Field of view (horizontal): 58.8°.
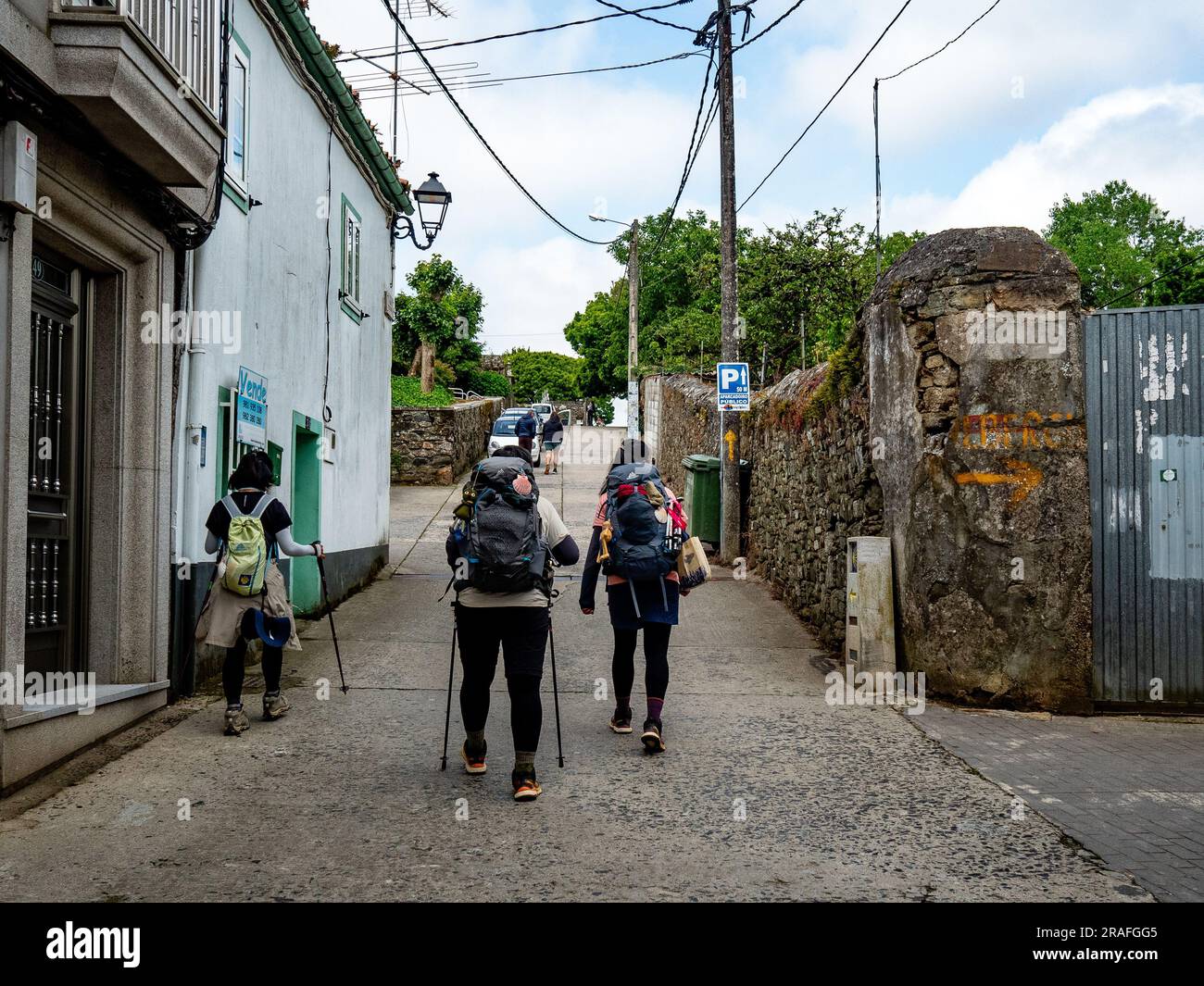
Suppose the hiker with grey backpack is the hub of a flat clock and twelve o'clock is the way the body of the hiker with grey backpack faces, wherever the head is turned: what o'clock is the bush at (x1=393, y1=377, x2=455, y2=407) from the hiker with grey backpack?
The bush is roughly at 12 o'clock from the hiker with grey backpack.

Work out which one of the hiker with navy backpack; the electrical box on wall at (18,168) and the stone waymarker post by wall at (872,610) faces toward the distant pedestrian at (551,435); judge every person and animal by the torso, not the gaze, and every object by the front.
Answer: the hiker with navy backpack

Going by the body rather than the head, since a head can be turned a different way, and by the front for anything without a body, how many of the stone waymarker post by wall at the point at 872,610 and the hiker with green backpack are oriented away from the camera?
1

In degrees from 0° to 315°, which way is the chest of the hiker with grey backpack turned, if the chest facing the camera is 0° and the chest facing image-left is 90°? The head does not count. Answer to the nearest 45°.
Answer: approximately 180°

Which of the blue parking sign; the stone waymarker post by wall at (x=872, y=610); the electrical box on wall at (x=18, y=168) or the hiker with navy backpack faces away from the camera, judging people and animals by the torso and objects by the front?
the hiker with navy backpack

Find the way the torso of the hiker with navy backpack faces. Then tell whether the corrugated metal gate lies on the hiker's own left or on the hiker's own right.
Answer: on the hiker's own right

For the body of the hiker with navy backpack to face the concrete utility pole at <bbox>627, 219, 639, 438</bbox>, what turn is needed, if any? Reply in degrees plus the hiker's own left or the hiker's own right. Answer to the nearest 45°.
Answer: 0° — they already face it

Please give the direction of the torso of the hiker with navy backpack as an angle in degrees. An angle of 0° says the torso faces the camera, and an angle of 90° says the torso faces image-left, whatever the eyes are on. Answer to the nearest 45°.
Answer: approximately 180°

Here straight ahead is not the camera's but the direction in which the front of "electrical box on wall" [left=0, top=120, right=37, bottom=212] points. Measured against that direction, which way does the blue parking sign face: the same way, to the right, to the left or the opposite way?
to the right

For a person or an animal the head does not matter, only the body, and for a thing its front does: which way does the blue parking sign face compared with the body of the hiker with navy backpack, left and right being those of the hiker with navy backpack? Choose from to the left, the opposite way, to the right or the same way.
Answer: the opposite way

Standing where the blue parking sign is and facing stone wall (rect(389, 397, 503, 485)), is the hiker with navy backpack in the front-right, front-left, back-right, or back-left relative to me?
back-left
